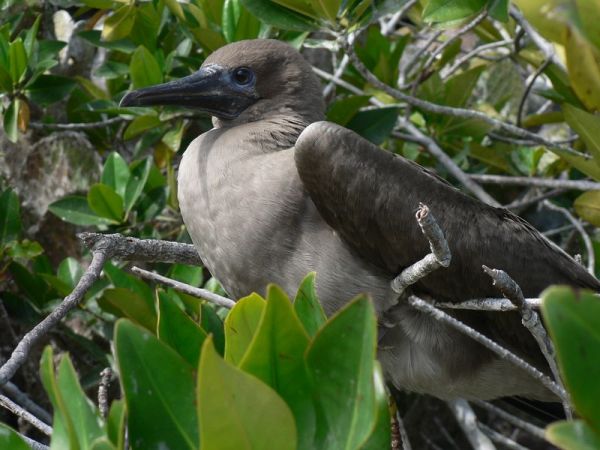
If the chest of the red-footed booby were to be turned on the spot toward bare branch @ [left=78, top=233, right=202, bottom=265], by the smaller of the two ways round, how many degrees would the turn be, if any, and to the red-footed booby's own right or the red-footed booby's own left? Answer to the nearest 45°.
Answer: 0° — it already faces it

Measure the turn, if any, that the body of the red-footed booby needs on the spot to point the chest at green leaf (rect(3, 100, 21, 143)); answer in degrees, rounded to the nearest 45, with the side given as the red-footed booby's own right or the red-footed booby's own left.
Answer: approximately 45° to the red-footed booby's own right

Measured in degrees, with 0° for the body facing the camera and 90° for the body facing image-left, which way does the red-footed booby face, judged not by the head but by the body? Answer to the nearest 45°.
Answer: approximately 90°

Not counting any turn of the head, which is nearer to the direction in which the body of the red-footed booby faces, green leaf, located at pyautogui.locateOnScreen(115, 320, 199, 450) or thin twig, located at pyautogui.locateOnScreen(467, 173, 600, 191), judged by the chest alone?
the green leaf

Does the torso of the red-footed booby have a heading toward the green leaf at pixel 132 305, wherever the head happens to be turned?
yes

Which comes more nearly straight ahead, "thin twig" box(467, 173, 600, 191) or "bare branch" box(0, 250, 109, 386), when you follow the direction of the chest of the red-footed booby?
the bare branch

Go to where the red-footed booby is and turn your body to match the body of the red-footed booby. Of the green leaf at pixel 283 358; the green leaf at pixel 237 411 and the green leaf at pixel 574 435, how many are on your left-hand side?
3
